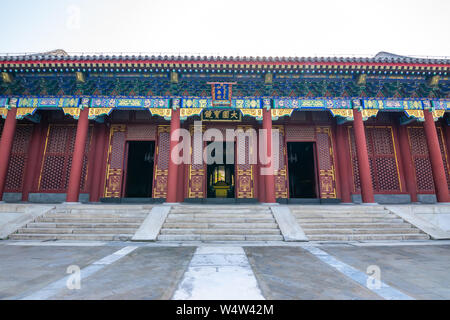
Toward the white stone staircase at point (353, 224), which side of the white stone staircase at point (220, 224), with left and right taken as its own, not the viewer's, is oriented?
left

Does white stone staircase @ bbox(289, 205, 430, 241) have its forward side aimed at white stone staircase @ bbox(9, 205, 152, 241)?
no

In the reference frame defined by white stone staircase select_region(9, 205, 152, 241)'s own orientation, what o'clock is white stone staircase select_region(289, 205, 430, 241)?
white stone staircase select_region(289, 205, 430, 241) is roughly at 10 o'clock from white stone staircase select_region(9, 205, 152, 241).

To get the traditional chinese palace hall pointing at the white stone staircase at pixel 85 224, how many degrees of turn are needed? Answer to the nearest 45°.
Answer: approximately 45° to its right

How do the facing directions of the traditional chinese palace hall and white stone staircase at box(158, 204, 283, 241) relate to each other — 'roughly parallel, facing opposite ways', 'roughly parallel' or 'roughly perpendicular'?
roughly parallel

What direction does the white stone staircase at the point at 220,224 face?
toward the camera

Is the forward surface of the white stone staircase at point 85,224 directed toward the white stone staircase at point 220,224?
no

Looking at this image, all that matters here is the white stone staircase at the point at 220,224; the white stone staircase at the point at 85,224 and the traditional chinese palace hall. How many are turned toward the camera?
3

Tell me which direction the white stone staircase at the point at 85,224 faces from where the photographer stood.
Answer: facing the viewer

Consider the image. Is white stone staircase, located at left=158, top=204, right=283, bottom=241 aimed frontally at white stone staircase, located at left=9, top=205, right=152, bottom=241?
no

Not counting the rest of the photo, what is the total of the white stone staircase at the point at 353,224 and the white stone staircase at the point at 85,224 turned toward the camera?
2
